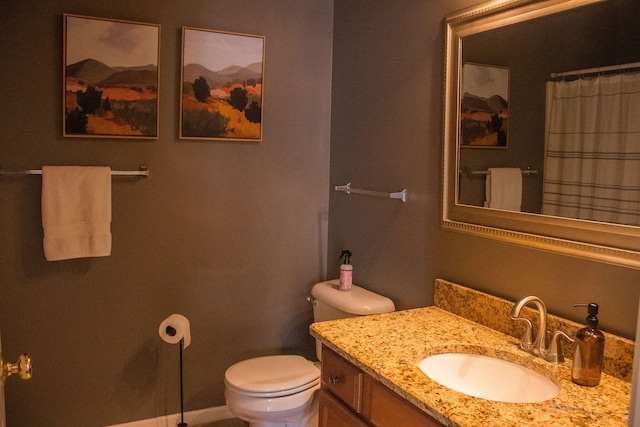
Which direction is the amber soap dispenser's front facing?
to the viewer's left

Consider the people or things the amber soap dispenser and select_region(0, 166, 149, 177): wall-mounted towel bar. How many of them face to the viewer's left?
1

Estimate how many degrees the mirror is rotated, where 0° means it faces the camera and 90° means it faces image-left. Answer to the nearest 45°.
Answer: approximately 45°

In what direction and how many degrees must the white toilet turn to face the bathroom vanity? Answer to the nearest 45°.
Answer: approximately 90° to its left

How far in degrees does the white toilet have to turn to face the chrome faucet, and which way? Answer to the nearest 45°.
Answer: approximately 90° to its left
